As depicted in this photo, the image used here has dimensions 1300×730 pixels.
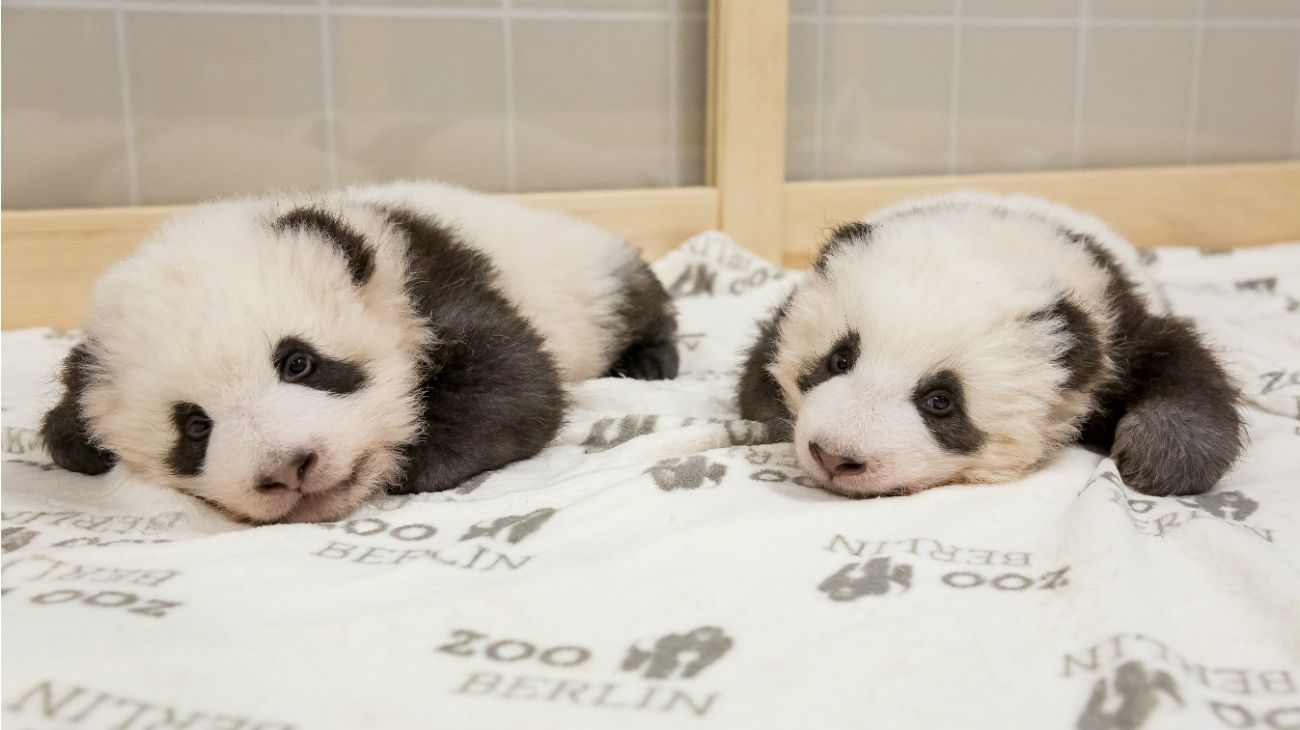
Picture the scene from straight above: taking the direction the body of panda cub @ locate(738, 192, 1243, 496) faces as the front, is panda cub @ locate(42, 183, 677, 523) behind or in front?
in front

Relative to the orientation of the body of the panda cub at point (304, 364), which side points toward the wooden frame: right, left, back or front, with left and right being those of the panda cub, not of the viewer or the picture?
back

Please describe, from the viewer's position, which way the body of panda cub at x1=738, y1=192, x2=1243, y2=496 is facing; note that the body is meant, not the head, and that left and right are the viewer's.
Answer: facing the viewer and to the left of the viewer

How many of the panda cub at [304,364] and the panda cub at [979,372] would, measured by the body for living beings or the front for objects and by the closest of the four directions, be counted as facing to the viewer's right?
0

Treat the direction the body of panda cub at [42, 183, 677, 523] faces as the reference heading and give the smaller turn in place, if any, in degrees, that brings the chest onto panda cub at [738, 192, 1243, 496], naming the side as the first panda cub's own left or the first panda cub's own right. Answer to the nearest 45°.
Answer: approximately 135° to the first panda cub's own left
